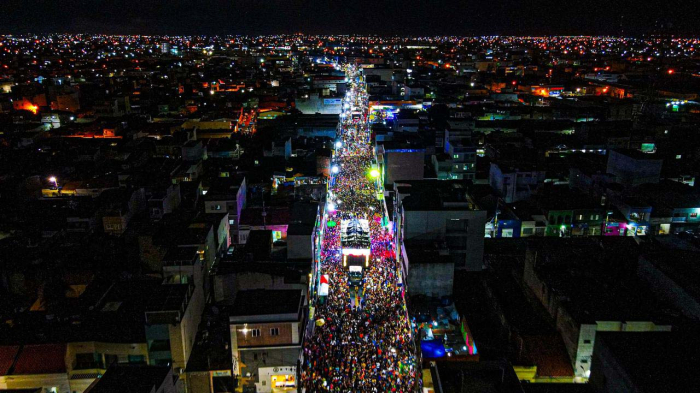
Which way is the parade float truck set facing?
toward the camera
